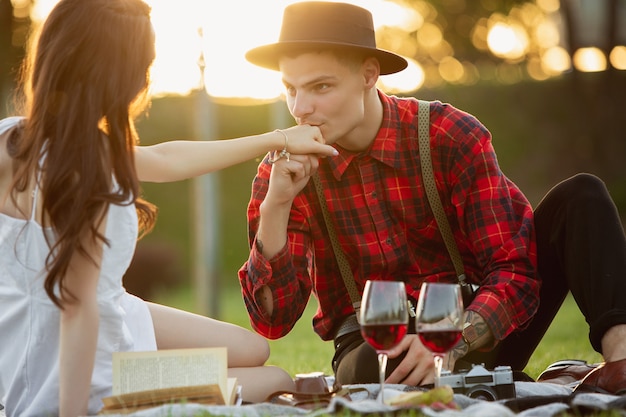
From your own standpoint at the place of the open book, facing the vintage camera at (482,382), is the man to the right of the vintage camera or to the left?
left

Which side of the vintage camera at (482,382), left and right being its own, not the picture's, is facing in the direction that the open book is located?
right

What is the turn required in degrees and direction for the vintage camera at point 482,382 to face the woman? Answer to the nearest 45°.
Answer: approximately 45° to its right

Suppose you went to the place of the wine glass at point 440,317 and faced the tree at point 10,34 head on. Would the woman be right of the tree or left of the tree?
left

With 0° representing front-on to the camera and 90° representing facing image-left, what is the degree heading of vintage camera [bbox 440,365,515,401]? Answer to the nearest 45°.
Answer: approximately 0°

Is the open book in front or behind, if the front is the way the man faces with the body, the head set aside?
in front

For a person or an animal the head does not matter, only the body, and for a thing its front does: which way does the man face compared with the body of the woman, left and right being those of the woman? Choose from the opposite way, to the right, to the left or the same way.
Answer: the opposite way

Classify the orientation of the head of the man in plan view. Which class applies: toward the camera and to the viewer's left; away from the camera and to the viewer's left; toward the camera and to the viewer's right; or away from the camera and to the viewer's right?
toward the camera and to the viewer's left

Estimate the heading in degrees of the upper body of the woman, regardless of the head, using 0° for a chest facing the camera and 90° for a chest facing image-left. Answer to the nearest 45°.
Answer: approximately 225°

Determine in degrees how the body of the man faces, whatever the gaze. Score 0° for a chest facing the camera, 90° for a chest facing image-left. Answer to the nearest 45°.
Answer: approximately 45°

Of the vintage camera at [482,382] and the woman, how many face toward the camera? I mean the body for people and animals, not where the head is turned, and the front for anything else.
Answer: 1

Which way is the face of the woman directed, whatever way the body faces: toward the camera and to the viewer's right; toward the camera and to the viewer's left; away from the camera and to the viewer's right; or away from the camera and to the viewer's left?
away from the camera and to the viewer's right

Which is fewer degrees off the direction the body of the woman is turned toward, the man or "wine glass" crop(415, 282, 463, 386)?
the man
